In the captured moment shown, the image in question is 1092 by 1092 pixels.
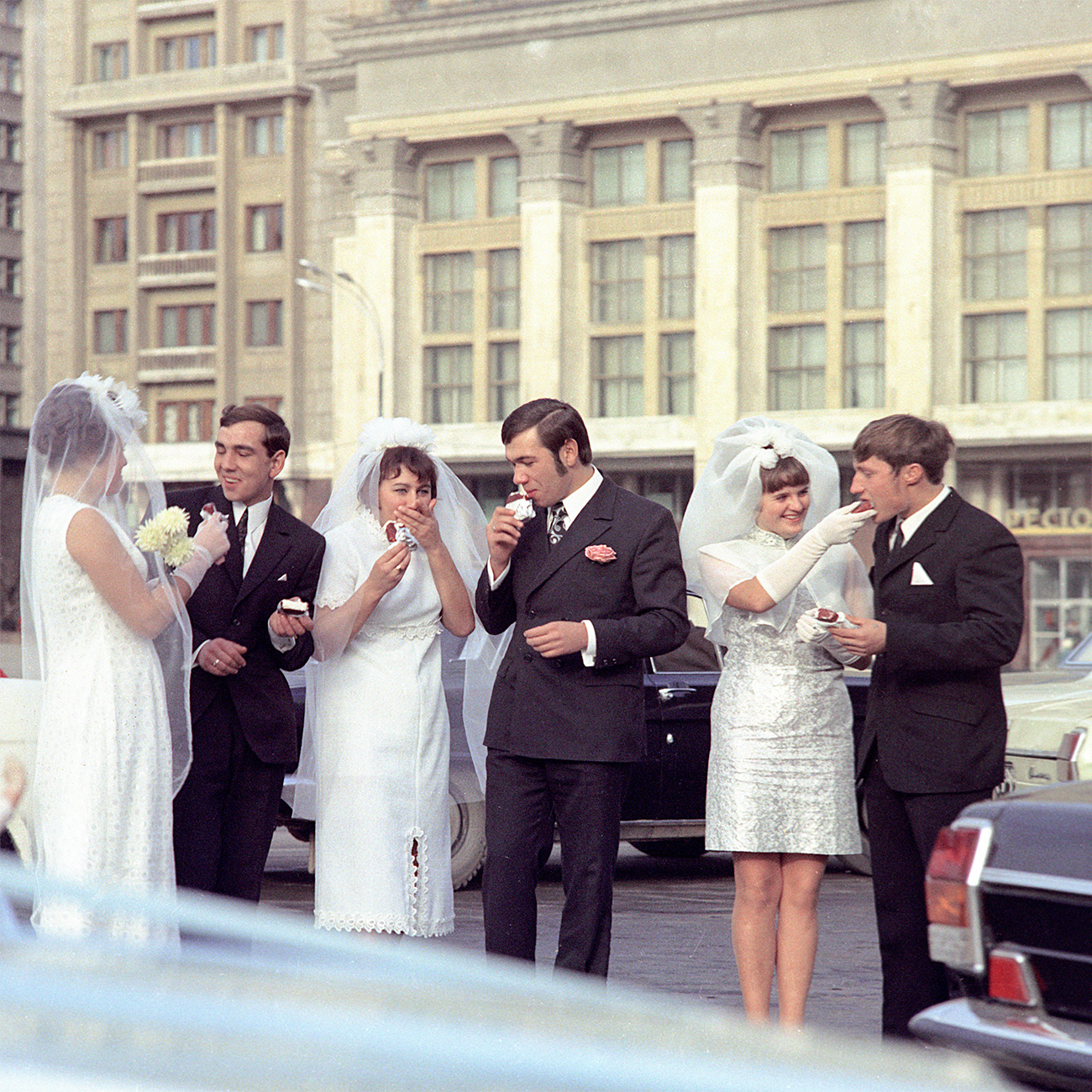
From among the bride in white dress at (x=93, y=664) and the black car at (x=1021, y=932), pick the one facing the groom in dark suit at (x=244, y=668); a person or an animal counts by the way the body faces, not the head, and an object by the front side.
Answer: the bride in white dress

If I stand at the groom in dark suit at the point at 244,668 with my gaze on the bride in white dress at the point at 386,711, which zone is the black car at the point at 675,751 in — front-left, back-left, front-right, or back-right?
front-left

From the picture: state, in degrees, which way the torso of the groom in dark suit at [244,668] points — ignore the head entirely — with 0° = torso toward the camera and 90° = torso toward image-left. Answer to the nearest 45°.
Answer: approximately 45°

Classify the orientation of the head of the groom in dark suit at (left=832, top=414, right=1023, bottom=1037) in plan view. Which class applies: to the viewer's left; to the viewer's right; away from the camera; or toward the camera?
to the viewer's left

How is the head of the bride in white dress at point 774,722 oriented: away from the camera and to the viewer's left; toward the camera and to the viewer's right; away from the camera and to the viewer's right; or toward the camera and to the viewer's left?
toward the camera and to the viewer's right

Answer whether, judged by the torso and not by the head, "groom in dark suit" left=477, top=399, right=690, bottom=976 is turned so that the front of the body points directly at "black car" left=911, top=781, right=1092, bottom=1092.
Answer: no

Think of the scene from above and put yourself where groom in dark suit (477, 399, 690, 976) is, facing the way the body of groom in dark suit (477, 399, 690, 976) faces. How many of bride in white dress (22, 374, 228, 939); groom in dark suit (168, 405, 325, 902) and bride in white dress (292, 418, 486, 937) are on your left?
0

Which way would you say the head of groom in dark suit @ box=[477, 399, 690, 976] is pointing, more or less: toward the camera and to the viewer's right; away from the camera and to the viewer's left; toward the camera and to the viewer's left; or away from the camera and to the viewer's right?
toward the camera and to the viewer's left

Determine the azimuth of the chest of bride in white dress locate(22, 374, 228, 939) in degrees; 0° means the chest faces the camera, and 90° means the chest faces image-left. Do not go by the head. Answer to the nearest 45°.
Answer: approximately 225°

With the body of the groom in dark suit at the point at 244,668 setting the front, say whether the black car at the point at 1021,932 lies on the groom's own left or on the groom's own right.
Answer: on the groom's own left
